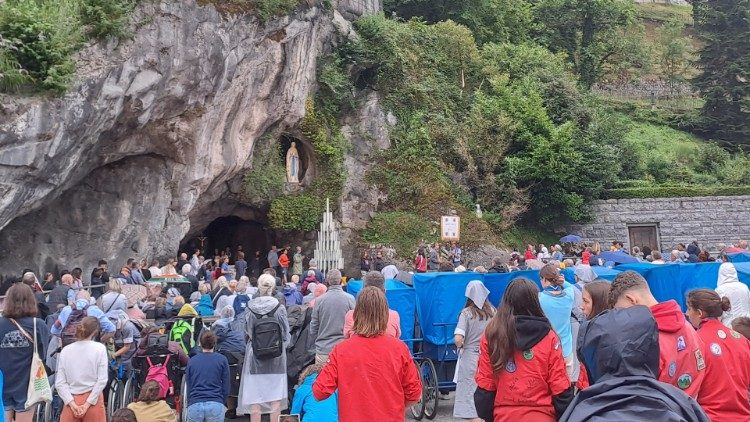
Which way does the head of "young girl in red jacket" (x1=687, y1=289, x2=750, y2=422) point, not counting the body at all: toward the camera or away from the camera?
away from the camera

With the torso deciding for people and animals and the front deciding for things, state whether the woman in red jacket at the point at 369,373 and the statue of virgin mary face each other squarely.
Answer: yes

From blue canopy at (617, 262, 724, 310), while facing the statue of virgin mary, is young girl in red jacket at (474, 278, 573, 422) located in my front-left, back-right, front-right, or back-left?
back-left

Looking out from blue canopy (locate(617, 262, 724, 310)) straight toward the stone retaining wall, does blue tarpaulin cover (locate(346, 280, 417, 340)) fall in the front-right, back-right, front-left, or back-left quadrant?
back-left

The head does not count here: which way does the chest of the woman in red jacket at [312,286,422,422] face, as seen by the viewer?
away from the camera

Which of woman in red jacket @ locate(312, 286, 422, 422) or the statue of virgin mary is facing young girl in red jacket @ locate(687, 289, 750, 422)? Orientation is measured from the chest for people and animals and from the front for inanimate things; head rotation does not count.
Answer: the statue of virgin mary

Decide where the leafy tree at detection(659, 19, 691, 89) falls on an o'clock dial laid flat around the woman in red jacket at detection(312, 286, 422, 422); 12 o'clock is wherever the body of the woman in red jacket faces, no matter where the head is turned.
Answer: The leafy tree is roughly at 1 o'clock from the woman in red jacket.

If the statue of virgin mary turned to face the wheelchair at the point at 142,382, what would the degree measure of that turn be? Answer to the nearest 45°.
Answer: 0° — it already faces it

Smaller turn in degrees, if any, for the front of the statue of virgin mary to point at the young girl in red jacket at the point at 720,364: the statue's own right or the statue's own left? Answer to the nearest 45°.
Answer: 0° — it already faces them
